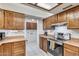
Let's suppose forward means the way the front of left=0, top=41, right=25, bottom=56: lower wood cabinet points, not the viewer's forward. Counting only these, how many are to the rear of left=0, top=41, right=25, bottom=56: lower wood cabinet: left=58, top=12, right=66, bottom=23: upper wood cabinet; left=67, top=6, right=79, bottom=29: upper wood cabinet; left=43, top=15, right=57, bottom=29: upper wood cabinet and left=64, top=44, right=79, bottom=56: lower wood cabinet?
0

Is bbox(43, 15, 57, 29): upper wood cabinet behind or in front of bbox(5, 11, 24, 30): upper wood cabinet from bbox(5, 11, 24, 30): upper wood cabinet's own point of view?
in front

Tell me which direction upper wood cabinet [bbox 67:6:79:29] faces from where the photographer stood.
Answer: facing the viewer and to the left of the viewer

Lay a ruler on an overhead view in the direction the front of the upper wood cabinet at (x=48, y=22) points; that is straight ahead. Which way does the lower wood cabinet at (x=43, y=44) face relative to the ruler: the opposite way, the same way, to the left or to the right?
the same way

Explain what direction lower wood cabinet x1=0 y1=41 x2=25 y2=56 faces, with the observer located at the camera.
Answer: facing the viewer and to the right of the viewer

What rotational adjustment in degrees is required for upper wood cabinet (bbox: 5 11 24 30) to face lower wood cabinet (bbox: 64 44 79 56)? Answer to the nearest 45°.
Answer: approximately 45° to its left

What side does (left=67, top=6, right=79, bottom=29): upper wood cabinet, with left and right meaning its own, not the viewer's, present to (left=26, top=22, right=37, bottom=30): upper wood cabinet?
right

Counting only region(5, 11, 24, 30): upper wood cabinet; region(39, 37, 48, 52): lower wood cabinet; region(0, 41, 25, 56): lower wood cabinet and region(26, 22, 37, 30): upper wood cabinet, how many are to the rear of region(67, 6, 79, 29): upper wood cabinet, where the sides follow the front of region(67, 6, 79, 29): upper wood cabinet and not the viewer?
0

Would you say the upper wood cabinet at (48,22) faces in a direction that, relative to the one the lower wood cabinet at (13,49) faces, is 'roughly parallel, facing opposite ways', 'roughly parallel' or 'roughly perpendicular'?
roughly perpendicular

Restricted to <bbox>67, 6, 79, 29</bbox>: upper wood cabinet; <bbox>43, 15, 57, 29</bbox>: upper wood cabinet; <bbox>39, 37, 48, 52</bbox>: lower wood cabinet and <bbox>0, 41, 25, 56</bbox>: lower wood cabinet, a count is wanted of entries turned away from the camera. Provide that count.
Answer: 0

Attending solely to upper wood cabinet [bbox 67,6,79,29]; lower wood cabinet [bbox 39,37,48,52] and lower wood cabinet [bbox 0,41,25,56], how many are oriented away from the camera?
0

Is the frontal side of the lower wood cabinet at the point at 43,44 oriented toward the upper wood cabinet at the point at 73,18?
no

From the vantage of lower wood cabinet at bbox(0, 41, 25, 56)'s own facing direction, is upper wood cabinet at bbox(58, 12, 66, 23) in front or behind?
in front

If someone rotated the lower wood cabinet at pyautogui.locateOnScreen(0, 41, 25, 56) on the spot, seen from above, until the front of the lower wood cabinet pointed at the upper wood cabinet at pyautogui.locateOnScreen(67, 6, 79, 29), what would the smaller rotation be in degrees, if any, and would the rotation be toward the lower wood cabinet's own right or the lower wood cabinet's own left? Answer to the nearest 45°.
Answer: approximately 45° to the lower wood cabinet's own left

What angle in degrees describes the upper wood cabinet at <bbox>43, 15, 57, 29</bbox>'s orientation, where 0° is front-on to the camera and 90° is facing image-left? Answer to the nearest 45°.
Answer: approximately 45°

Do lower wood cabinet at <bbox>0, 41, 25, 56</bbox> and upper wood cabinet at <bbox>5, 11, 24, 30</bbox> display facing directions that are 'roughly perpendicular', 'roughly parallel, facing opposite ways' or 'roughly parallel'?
roughly parallel
